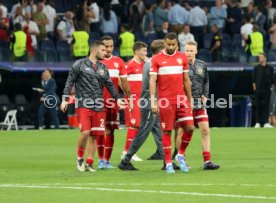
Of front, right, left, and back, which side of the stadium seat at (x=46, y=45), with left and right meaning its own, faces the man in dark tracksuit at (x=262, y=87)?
left

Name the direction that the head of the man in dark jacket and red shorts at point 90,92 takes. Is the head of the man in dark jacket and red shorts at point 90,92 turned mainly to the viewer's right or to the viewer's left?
to the viewer's right

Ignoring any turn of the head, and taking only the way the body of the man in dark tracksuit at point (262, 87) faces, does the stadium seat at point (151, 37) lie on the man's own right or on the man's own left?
on the man's own right

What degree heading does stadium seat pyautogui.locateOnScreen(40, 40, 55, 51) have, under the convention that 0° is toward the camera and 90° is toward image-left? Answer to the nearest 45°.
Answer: approximately 0°
